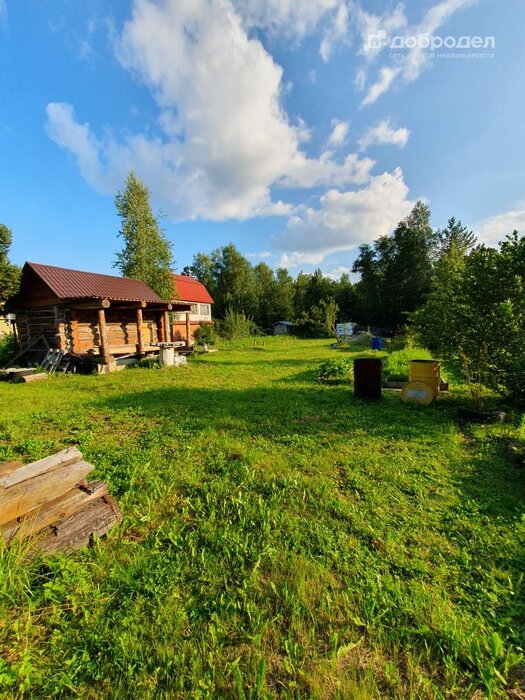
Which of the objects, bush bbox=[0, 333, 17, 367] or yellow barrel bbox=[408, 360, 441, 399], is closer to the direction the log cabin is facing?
the yellow barrel

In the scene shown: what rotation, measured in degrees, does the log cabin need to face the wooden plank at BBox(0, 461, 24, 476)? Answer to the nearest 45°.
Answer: approximately 45° to its right

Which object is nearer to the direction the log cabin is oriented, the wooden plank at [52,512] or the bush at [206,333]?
the wooden plank

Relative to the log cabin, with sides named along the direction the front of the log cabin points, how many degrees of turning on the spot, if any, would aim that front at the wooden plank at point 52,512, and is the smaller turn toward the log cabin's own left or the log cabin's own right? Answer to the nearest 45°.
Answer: approximately 45° to the log cabin's own right

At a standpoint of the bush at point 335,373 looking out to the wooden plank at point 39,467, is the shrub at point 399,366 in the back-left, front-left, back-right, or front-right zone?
back-left

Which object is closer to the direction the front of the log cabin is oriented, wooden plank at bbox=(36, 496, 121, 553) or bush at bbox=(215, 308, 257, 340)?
the wooden plank

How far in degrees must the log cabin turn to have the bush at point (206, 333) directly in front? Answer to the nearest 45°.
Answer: approximately 90° to its left

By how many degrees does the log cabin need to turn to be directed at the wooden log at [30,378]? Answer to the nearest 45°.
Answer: approximately 90° to its right

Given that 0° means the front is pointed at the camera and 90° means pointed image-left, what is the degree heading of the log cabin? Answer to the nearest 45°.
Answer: approximately 315°

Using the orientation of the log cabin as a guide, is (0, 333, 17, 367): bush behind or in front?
behind

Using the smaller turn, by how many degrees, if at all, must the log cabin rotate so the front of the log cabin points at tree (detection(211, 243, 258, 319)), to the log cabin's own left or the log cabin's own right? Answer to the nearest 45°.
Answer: approximately 90° to the log cabin's own left
